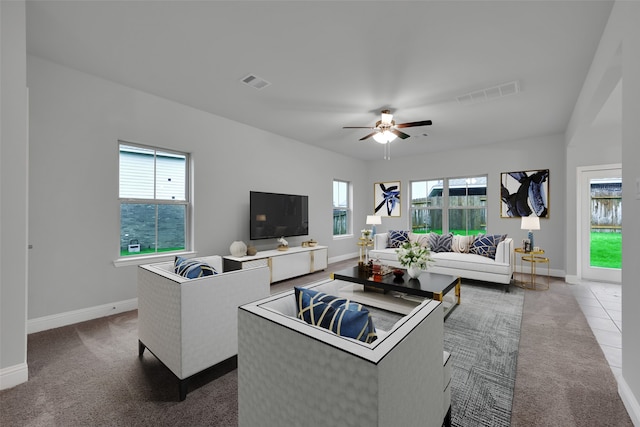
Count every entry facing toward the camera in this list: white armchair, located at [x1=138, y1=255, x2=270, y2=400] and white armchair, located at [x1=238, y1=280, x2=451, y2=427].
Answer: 0

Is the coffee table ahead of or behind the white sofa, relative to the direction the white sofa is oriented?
ahead

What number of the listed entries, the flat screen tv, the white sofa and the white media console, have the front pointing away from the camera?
0

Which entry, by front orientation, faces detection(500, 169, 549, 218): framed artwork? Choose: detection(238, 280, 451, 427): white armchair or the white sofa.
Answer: the white armchair

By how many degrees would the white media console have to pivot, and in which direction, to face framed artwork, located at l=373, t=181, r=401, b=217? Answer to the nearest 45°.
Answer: approximately 90° to its left

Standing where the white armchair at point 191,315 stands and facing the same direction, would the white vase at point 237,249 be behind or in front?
in front

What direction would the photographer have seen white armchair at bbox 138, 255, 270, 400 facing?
facing away from the viewer and to the right of the viewer

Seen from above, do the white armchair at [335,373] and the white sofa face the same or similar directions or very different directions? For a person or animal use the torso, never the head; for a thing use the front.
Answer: very different directions

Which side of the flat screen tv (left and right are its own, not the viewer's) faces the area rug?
front

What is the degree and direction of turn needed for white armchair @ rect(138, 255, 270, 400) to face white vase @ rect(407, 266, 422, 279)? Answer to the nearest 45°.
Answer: approximately 45° to its right

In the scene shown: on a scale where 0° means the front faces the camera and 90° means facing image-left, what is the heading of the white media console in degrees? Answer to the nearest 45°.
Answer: approximately 315°

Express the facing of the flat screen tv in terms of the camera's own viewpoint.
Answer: facing the viewer and to the right of the viewer

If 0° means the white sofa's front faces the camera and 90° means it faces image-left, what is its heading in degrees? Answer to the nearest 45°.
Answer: approximately 45°

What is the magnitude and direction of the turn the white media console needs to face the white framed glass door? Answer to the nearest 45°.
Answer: approximately 45° to its left

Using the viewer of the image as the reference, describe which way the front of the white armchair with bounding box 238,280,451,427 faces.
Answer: facing away from the viewer and to the right of the viewer

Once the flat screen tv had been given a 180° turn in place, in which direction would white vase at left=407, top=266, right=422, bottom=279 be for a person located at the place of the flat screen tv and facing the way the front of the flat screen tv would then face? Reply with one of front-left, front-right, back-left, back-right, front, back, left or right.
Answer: back

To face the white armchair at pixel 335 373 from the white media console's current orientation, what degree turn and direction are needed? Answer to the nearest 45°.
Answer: approximately 45° to its right

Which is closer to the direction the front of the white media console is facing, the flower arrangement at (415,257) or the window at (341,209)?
the flower arrangement

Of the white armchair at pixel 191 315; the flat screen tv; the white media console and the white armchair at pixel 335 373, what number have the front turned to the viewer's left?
0

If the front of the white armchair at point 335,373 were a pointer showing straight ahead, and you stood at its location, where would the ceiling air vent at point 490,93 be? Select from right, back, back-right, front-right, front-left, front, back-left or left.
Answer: front
